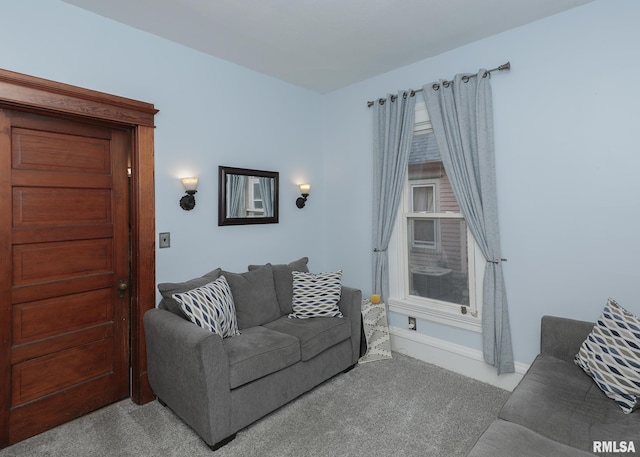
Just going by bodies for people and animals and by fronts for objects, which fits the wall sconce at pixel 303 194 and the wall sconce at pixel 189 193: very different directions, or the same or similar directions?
same or similar directions

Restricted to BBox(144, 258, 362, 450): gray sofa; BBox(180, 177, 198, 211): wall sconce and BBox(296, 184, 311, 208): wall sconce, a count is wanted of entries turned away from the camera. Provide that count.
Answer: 0

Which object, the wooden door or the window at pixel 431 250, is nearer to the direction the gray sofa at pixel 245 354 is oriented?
the window

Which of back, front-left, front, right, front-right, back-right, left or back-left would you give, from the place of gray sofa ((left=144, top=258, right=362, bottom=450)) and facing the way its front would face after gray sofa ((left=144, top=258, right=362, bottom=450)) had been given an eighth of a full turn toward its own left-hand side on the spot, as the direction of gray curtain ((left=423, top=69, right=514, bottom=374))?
front

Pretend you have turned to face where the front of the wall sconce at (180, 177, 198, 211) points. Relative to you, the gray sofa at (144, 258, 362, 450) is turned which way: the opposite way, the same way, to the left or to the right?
the same way

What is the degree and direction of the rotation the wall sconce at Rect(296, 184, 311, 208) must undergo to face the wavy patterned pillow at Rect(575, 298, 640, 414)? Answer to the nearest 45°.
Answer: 0° — it already faces it

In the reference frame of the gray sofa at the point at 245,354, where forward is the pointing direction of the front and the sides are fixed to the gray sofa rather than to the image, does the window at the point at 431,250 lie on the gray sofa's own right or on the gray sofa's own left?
on the gray sofa's own left

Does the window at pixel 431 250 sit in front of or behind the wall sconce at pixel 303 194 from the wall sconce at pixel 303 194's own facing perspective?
in front

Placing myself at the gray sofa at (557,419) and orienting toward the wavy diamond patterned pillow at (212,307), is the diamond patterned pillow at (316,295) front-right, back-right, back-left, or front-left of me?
front-right

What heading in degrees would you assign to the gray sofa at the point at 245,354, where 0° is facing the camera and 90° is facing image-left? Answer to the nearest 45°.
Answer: approximately 315°

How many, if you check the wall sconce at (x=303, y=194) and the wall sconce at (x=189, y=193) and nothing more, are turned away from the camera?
0

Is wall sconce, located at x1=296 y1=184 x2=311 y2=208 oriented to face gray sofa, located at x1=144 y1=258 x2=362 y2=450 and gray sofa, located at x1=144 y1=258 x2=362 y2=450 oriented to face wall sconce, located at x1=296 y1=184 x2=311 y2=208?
no

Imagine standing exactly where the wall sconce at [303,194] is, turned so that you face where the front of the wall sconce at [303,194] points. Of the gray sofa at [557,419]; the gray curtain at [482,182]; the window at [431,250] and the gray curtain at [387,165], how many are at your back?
0

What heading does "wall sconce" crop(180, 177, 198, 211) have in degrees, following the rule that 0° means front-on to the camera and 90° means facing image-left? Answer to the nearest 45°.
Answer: approximately 315°

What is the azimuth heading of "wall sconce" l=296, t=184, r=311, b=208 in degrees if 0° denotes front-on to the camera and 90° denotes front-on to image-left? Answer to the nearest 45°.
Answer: approximately 315°

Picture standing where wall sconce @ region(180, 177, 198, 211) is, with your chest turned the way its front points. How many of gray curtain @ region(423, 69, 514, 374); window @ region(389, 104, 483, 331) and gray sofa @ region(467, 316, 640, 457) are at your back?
0

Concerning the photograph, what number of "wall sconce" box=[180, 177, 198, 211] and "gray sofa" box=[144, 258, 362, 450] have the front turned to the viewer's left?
0
